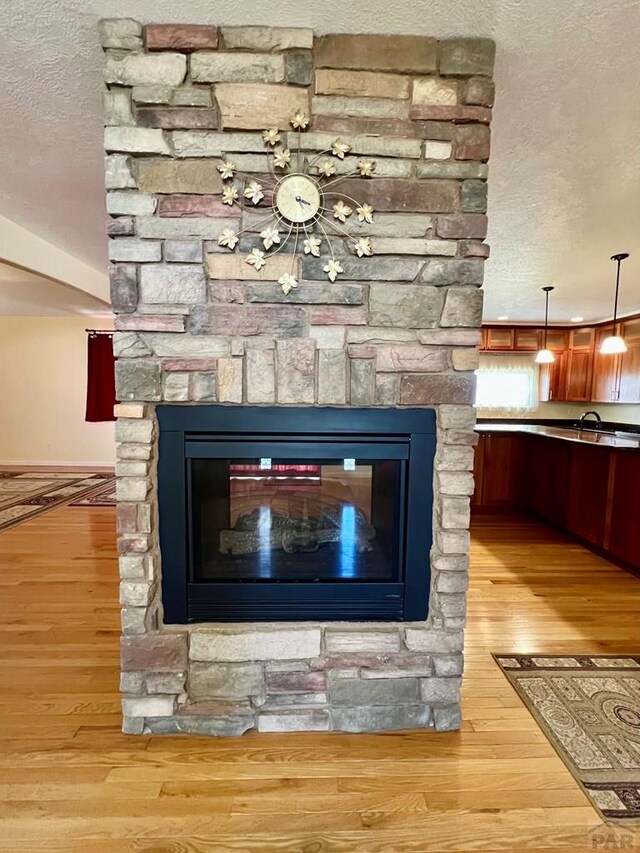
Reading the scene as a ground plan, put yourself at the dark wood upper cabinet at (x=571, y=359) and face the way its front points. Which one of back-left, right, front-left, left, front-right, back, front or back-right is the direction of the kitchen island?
front-left

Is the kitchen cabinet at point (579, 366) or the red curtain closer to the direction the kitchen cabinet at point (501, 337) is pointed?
the red curtain

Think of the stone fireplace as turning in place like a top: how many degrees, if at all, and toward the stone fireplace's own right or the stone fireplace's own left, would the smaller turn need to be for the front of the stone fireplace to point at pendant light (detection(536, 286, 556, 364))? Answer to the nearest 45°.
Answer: approximately 135° to the stone fireplace's own left

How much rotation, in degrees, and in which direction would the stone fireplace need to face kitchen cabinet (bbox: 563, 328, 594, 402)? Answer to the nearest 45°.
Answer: approximately 135° to its left

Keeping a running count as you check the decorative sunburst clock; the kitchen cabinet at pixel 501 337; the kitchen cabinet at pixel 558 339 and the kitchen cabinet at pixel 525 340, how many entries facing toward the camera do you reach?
4

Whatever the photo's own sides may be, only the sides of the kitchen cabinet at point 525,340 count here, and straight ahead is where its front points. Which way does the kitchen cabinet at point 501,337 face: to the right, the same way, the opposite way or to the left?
the same way

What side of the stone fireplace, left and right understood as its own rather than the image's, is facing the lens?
front

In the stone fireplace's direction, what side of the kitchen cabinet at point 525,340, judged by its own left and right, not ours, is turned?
front

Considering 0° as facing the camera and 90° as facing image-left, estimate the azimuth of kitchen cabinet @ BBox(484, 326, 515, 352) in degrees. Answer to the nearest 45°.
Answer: approximately 0°

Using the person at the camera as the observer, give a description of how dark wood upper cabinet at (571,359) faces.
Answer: facing the viewer and to the left of the viewer

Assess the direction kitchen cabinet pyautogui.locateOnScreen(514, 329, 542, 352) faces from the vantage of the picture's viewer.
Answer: facing the viewer

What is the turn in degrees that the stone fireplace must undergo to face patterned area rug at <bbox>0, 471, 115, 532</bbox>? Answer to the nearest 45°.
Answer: approximately 135° to its right

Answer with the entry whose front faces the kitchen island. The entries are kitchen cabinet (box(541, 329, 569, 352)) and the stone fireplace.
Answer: the kitchen cabinet

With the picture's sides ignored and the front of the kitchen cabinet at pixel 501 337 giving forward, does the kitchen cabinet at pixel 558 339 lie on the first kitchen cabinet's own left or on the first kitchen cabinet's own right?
on the first kitchen cabinet's own left
